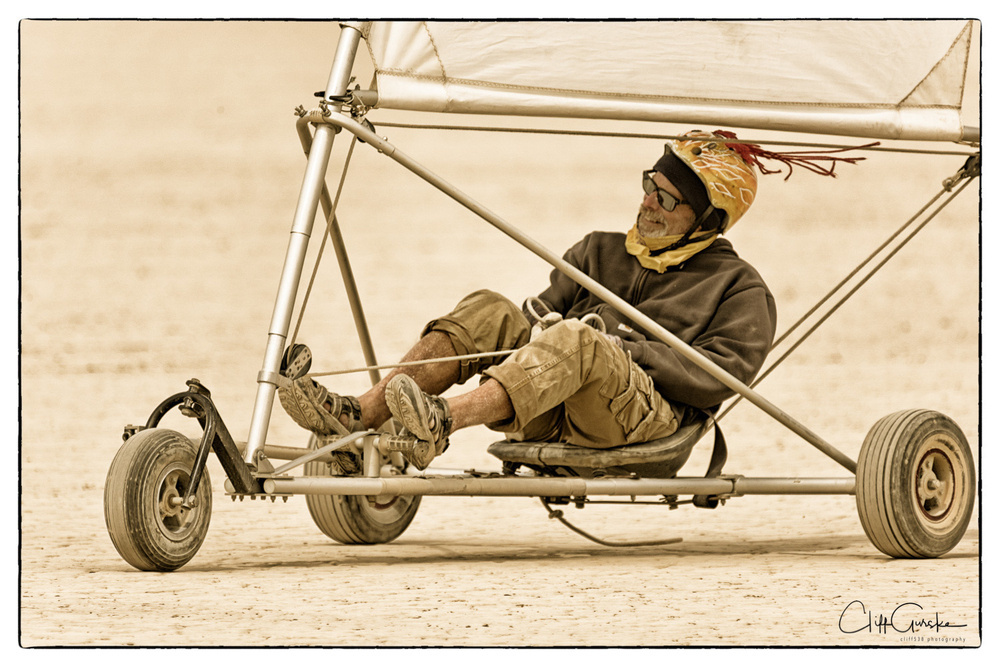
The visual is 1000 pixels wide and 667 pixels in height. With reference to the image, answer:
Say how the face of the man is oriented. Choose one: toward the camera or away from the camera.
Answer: toward the camera

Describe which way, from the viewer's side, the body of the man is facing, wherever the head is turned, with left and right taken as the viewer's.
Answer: facing the viewer and to the left of the viewer
